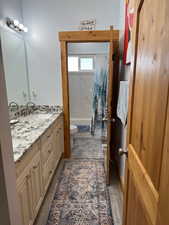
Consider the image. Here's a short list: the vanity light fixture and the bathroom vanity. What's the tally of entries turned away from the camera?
0

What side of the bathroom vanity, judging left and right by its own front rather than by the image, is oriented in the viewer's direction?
right

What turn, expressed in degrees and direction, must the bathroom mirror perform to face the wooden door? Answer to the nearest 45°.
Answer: approximately 45° to its right

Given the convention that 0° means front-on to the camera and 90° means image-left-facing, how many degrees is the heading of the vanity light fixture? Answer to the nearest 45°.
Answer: approximately 315°

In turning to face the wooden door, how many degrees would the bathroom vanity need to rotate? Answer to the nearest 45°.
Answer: approximately 45° to its right

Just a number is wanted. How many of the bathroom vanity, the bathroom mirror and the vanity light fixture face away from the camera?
0

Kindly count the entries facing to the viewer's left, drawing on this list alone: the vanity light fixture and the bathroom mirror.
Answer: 0

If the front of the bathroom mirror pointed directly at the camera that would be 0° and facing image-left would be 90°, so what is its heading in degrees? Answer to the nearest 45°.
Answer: approximately 315°
